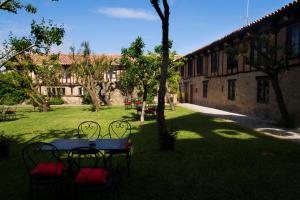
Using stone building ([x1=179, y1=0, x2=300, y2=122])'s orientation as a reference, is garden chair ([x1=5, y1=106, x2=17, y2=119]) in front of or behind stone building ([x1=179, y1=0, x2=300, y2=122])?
in front

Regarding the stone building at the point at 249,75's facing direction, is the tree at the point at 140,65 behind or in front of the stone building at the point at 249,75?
in front

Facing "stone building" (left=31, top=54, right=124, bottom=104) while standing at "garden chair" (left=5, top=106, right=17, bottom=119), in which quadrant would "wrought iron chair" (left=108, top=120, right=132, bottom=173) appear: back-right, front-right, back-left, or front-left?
back-right

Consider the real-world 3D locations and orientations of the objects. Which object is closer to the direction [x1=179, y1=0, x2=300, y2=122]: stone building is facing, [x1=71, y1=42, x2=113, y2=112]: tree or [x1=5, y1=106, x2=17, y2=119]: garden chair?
the garden chair

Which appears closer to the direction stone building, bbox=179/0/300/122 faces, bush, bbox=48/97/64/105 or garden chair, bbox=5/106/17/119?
the garden chair

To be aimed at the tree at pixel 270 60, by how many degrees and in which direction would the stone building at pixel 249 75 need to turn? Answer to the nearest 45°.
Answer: approximately 45° to its left

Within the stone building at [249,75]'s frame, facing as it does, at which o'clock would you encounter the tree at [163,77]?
The tree is roughly at 11 o'clock from the stone building.

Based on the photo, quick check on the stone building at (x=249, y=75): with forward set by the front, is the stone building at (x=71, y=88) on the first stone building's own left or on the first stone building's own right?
on the first stone building's own right

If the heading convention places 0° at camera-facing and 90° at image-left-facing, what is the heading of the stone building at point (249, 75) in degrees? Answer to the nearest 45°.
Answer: approximately 45°

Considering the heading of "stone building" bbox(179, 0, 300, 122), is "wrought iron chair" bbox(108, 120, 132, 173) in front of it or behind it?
in front
